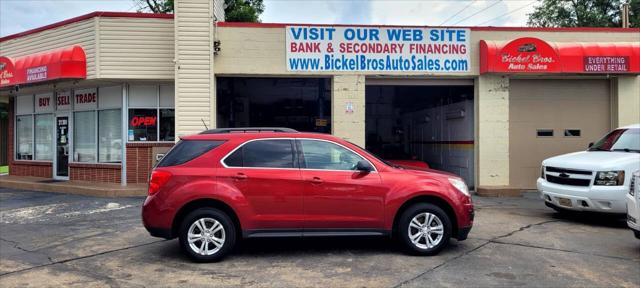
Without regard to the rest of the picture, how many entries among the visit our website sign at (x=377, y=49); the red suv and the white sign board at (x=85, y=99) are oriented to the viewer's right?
1

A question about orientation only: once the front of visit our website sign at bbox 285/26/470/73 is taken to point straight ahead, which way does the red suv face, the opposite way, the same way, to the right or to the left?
to the left

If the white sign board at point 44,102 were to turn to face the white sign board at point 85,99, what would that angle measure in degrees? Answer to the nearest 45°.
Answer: approximately 45° to its left

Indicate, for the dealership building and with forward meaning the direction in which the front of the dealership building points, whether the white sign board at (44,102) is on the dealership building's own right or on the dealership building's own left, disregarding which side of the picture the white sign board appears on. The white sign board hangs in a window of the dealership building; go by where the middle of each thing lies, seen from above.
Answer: on the dealership building's own right

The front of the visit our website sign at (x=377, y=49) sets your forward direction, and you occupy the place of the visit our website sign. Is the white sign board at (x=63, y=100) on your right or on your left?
on your right

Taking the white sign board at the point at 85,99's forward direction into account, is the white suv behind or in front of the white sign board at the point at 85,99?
in front

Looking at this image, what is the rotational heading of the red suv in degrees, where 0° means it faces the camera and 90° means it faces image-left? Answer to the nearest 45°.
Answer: approximately 270°

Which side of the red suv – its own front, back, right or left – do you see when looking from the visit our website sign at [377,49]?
left

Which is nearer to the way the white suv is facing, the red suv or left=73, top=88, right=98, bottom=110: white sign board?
the red suv

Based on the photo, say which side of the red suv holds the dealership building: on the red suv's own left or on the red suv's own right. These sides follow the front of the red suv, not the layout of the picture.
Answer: on the red suv's own left

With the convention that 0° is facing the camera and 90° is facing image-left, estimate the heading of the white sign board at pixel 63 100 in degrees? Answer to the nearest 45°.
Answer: approximately 0°

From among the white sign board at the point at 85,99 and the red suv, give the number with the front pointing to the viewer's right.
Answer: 1
